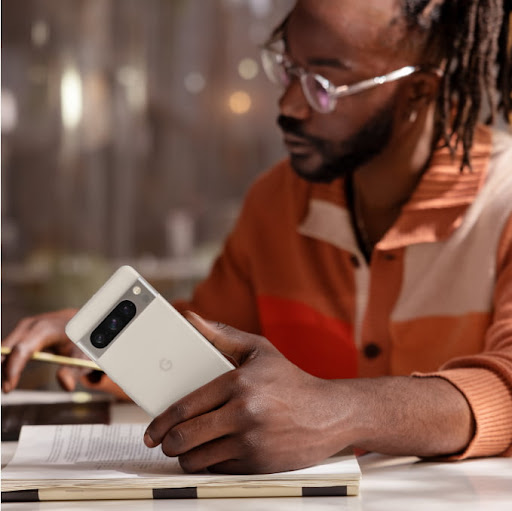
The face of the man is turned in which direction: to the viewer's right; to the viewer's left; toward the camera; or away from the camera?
to the viewer's left

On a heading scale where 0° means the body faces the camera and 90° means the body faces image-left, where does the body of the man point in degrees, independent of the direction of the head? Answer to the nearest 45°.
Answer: approximately 45°

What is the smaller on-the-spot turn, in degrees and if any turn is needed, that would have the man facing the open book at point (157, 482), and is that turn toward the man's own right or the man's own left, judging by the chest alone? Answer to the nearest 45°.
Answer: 0° — they already face it
